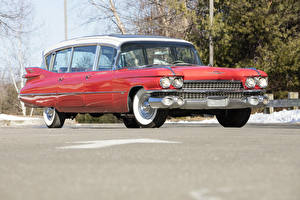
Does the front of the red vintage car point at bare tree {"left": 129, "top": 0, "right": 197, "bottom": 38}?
no

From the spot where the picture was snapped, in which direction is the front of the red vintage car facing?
facing the viewer and to the right of the viewer
